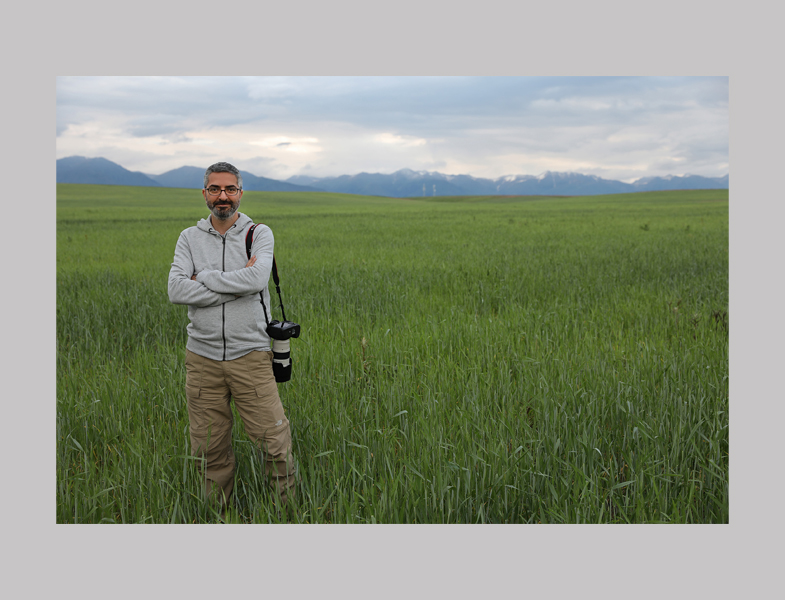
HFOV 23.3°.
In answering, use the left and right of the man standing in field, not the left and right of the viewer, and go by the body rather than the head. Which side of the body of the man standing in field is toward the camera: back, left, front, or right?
front

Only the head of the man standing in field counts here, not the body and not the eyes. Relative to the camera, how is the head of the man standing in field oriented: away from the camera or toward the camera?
toward the camera
